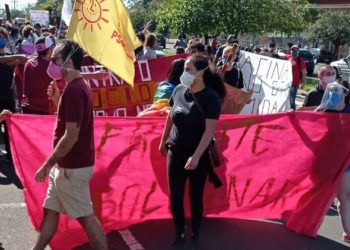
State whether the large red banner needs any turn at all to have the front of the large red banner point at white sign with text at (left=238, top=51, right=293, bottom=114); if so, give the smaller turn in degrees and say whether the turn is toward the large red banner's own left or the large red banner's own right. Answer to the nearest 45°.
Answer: approximately 180°

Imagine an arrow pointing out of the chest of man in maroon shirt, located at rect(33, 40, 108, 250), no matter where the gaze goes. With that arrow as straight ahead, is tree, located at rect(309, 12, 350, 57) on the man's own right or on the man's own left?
on the man's own right

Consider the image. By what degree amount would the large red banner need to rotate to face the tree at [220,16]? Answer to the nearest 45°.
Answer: approximately 180°

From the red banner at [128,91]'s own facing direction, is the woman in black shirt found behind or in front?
in front

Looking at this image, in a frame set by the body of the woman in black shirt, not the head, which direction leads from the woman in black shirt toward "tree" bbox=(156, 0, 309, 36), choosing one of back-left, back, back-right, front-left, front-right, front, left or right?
back-right

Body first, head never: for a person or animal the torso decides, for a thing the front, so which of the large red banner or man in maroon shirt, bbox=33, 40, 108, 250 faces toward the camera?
the large red banner

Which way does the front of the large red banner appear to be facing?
toward the camera

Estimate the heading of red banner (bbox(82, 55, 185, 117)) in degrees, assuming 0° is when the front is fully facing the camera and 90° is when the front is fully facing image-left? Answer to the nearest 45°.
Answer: approximately 0°

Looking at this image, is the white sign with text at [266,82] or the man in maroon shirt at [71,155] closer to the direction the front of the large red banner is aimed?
the man in maroon shirt
